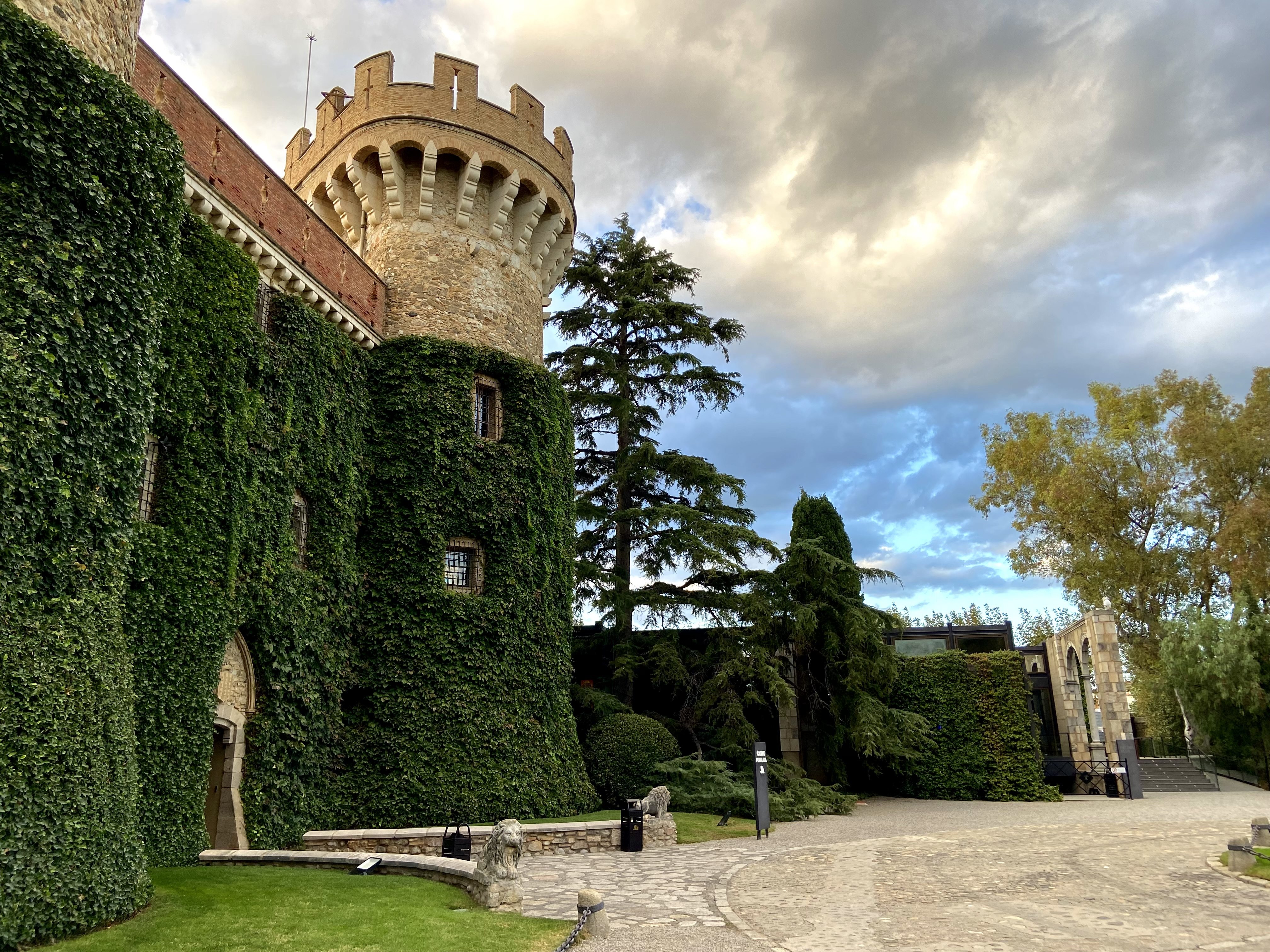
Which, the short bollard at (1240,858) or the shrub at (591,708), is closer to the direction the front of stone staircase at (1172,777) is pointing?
the short bollard

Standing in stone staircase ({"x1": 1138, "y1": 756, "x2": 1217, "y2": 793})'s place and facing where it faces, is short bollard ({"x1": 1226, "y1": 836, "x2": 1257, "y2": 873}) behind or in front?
in front

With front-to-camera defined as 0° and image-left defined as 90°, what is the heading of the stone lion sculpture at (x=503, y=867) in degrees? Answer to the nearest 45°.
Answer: approximately 315°

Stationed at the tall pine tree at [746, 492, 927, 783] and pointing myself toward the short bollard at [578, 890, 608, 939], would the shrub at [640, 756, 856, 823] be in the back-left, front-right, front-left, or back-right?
front-right

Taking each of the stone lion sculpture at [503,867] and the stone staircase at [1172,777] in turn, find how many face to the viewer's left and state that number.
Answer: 0

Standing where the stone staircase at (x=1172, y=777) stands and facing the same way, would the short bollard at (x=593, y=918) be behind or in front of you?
in front

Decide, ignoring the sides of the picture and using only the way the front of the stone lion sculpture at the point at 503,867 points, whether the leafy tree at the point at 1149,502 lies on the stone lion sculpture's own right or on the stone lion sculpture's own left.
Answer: on the stone lion sculpture's own left

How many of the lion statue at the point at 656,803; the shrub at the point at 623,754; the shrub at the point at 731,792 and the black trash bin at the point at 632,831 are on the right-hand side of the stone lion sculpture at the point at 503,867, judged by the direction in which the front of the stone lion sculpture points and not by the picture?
0

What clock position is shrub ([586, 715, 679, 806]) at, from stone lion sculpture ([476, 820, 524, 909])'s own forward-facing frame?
The shrub is roughly at 8 o'clock from the stone lion sculpture.

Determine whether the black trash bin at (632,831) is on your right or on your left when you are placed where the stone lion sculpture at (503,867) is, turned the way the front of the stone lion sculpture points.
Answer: on your left

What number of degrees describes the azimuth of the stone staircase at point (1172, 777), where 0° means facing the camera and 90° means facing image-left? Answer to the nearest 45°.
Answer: approximately 0°

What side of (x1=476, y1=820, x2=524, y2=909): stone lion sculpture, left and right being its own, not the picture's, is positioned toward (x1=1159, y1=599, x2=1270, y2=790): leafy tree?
left

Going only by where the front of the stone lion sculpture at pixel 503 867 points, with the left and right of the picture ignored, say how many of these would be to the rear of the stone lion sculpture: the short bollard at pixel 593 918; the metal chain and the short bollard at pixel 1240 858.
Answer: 0

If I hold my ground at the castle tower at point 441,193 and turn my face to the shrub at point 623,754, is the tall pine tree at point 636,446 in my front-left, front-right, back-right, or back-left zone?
front-left
